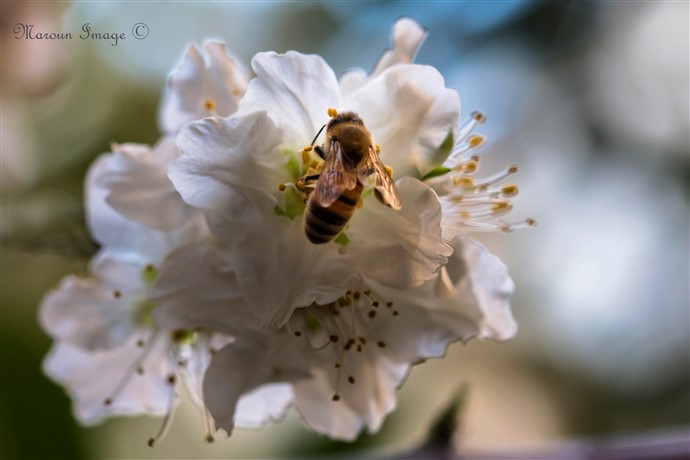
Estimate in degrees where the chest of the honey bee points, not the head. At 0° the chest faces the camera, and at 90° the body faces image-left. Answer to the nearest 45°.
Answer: approximately 180°
